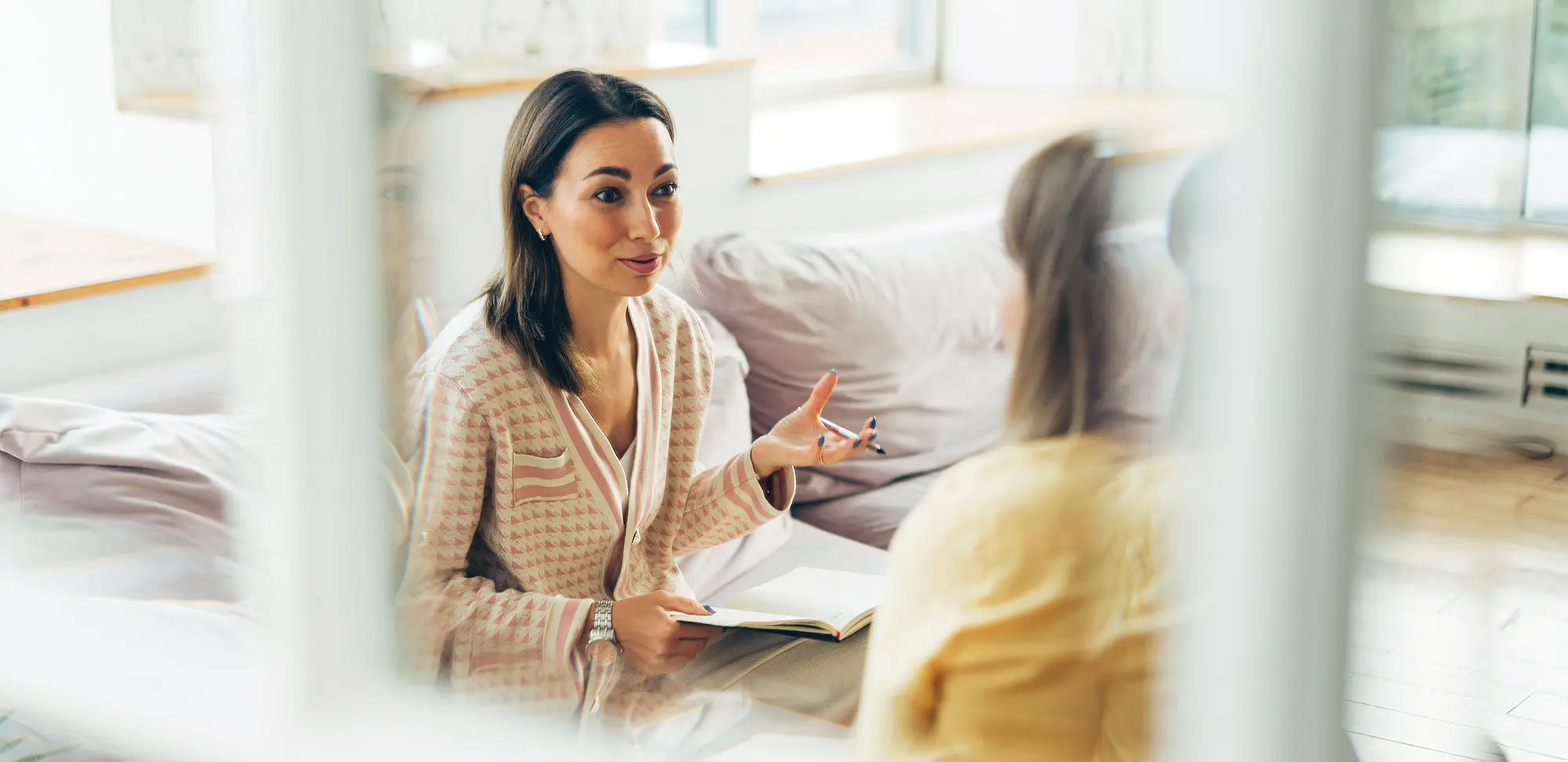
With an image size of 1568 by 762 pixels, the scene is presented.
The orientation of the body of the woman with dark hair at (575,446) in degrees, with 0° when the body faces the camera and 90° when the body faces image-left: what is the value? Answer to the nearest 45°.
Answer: approximately 315°

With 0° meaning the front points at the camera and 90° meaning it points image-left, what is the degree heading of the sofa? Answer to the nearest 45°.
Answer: approximately 0°

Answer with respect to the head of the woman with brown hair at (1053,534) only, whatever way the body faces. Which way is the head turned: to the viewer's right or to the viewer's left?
to the viewer's left

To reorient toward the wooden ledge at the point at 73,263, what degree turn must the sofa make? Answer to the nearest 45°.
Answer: approximately 135° to its right

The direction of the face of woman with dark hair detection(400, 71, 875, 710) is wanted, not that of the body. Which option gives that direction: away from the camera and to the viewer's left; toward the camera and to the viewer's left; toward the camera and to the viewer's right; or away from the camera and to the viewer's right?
toward the camera and to the viewer's right
